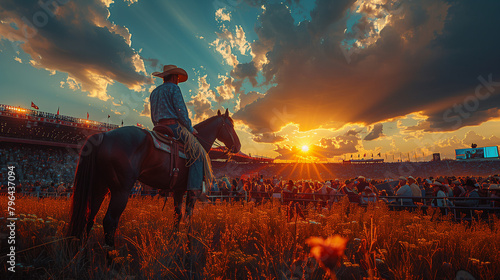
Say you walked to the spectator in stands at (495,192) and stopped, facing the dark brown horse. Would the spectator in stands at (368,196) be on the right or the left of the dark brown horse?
right

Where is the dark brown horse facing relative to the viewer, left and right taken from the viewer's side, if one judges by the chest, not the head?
facing away from the viewer and to the right of the viewer

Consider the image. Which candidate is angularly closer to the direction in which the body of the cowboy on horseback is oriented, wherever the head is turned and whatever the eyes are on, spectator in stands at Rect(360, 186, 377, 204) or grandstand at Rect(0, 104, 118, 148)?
the spectator in stands

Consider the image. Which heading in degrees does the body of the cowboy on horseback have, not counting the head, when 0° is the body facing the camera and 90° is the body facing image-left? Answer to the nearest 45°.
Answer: approximately 225°
